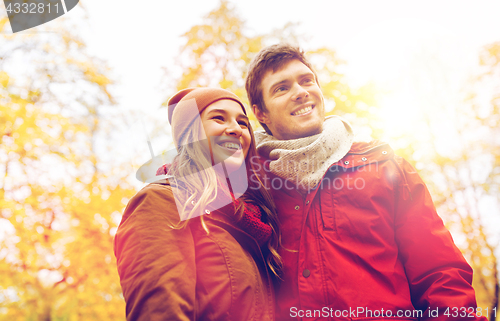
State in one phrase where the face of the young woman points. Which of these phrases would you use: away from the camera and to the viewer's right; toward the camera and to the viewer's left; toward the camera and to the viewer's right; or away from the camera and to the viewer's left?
toward the camera and to the viewer's right

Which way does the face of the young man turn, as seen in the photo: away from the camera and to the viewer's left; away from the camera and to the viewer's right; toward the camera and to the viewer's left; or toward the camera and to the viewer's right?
toward the camera and to the viewer's right

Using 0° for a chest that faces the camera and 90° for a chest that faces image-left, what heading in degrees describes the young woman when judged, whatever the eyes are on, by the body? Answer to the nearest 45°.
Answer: approximately 315°
